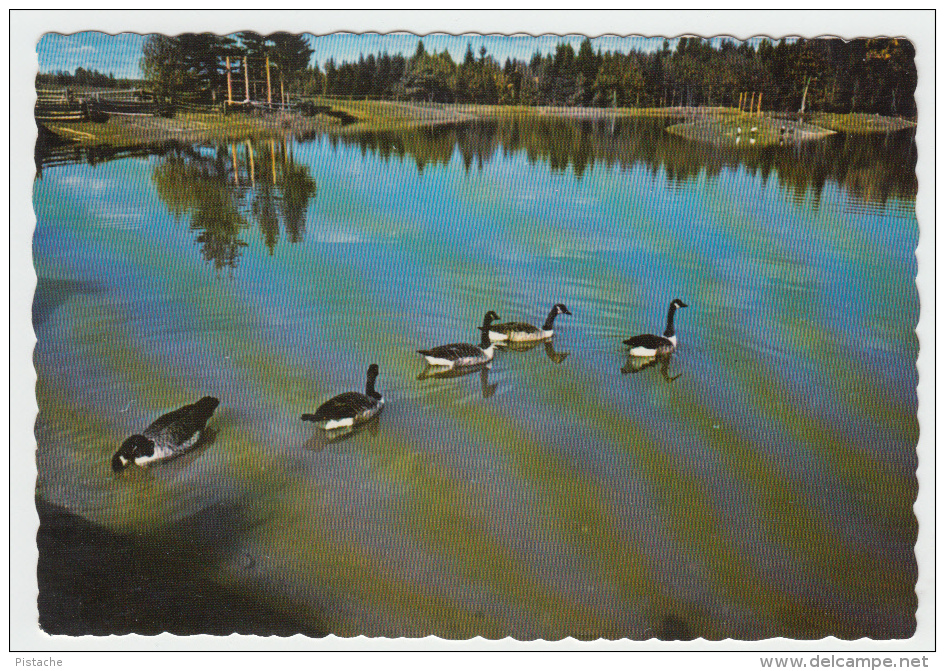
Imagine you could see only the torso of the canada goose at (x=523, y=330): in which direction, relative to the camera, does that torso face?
to the viewer's right

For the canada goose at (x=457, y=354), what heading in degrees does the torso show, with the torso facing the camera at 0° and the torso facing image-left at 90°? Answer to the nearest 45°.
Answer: approximately 270°

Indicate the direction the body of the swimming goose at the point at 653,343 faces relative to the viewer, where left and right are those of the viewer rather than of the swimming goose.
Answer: facing to the right of the viewer

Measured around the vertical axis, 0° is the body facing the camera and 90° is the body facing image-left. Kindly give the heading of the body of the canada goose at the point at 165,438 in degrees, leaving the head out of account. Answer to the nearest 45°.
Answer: approximately 45°

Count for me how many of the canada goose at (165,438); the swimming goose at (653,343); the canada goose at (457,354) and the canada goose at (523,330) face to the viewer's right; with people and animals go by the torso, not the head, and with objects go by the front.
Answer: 3

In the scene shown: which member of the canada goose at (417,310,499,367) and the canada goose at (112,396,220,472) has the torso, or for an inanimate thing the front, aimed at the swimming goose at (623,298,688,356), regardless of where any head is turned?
the canada goose at (417,310,499,367)

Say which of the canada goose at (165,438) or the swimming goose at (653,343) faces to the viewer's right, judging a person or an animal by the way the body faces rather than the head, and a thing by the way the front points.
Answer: the swimming goose

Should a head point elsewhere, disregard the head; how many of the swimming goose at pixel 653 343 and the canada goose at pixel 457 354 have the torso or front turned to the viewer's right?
2
